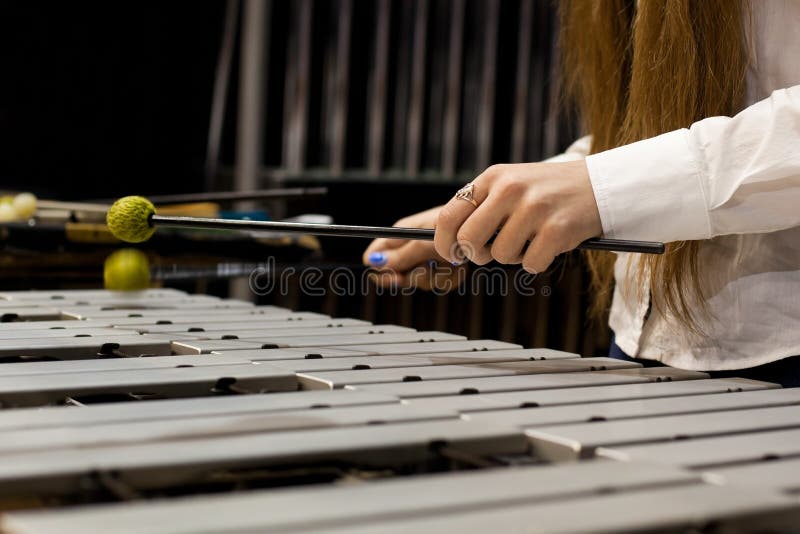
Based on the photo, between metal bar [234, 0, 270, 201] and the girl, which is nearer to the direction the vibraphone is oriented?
the girl

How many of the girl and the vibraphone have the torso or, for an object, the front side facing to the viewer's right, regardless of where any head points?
1

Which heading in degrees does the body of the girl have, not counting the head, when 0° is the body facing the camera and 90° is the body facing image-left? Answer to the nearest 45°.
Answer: approximately 90°

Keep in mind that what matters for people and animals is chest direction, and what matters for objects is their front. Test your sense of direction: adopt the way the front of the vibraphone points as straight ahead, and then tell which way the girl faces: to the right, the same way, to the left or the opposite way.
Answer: the opposite way

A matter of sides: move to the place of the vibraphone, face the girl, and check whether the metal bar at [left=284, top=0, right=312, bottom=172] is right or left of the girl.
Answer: left

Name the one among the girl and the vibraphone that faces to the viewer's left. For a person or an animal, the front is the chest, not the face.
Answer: the girl

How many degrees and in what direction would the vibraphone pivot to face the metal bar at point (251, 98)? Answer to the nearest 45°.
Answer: approximately 90° to its left

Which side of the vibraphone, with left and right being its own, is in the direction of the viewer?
right

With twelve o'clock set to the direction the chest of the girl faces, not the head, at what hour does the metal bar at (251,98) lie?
The metal bar is roughly at 2 o'clock from the girl.

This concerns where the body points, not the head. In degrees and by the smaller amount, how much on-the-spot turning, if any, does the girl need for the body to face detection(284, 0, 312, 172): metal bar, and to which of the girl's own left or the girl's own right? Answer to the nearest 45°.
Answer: approximately 45° to the girl's own right
